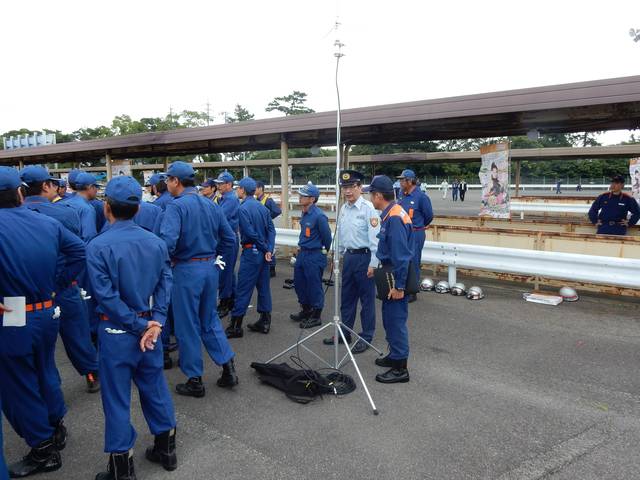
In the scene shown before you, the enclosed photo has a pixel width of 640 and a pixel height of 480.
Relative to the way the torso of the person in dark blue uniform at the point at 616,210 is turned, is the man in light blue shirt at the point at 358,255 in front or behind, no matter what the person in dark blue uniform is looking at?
in front

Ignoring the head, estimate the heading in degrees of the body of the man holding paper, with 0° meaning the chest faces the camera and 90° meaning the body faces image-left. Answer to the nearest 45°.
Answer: approximately 180°

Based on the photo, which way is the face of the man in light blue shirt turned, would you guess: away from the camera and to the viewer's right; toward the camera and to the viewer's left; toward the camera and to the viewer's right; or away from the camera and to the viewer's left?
toward the camera and to the viewer's left

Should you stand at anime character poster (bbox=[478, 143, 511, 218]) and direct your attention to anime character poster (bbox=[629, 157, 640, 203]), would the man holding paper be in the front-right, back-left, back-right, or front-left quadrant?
back-right

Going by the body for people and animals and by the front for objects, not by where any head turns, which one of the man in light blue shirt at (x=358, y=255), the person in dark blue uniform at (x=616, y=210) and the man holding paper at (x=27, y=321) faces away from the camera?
the man holding paper

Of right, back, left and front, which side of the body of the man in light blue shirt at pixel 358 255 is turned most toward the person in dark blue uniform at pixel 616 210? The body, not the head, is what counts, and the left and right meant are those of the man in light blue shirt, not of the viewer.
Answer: back

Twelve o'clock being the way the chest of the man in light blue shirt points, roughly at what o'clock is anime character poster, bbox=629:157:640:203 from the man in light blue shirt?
The anime character poster is roughly at 6 o'clock from the man in light blue shirt.

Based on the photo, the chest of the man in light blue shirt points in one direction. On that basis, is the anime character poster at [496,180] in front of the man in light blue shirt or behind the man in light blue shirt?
behind

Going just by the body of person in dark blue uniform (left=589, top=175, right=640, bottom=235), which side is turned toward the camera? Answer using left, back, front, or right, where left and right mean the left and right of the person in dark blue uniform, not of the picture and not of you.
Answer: front

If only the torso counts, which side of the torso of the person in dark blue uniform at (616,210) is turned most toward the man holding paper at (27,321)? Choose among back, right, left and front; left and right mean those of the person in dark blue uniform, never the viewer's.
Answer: front

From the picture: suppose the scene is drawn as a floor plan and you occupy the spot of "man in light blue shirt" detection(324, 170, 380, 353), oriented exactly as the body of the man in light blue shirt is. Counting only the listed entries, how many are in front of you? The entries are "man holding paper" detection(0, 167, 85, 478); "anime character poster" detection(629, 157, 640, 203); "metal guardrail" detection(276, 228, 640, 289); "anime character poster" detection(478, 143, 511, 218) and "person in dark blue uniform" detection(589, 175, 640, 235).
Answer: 1

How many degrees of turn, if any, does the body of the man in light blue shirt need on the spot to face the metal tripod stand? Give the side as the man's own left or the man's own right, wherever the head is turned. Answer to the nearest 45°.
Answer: approximately 45° to the man's own left

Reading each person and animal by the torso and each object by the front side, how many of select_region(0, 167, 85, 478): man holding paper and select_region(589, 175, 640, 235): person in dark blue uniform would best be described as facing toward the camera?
1

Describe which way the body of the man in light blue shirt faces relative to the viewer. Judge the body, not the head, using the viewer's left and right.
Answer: facing the viewer and to the left of the viewer
